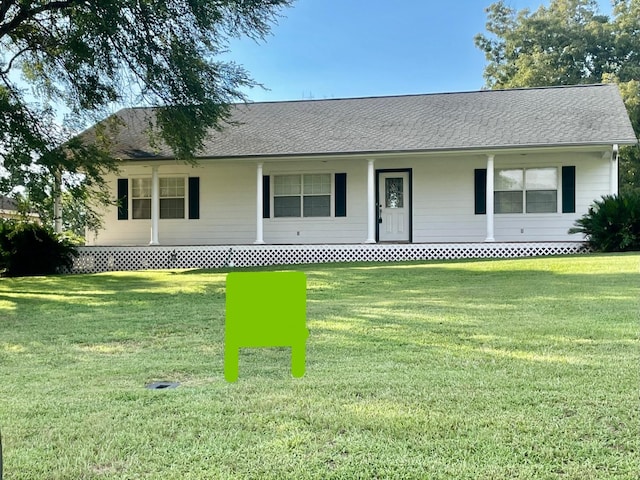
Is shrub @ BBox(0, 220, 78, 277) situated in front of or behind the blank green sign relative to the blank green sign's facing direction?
behind

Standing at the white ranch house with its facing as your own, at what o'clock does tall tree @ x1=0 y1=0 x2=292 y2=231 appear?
The tall tree is roughly at 2 o'clock from the white ranch house.

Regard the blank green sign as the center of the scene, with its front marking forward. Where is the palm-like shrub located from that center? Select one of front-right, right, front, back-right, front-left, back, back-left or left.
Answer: back-left

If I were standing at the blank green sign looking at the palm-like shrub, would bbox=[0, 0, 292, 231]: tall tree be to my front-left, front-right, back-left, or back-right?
front-left

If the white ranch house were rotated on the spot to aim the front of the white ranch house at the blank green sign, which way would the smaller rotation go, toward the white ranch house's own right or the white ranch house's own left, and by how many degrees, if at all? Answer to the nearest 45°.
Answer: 0° — it already faces it

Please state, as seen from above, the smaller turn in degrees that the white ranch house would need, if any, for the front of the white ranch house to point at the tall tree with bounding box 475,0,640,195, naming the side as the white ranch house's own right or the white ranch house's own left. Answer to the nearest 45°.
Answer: approximately 135° to the white ranch house's own left

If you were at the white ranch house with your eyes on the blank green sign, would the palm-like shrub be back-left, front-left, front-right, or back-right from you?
front-left

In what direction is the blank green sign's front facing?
toward the camera

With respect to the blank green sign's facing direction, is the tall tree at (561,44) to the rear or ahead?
to the rear

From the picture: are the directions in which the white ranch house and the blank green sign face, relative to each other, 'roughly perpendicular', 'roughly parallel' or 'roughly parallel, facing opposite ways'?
roughly parallel

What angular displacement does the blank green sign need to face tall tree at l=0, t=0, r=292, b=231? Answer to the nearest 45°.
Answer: approximately 180°

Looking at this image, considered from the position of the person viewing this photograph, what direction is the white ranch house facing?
facing the viewer
